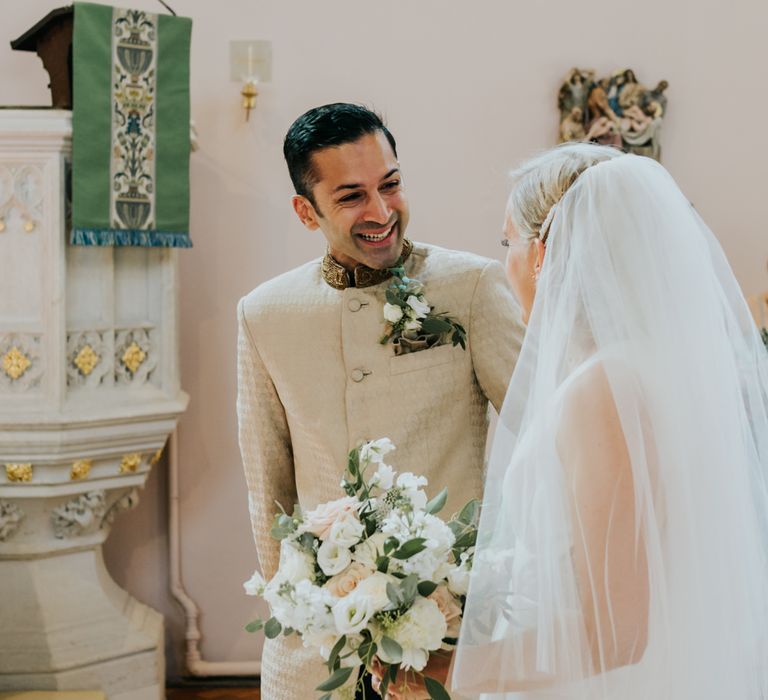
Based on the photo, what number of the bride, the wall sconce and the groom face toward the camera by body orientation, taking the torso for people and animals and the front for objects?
2

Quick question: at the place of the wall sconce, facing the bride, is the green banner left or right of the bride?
right

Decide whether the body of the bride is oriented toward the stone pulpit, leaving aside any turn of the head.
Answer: yes

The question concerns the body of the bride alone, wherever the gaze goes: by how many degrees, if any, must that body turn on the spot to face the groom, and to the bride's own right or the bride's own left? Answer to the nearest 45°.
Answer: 0° — they already face them

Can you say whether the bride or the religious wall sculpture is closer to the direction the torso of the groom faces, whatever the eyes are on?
the bride

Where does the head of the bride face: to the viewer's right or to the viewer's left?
to the viewer's left

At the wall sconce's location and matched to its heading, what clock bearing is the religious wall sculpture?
The religious wall sculpture is roughly at 9 o'clock from the wall sconce.

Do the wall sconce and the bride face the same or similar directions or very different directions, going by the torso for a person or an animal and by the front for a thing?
very different directions

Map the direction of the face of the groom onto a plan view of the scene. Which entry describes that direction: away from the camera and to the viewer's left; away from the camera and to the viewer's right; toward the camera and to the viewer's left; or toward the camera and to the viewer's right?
toward the camera and to the viewer's right

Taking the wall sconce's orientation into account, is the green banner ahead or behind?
ahead

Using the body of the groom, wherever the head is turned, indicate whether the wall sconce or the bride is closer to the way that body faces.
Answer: the bride

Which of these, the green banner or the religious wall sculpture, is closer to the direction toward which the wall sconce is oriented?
the green banner

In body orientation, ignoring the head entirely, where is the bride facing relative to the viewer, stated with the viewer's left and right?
facing away from the viewer and to the left of the viewer
